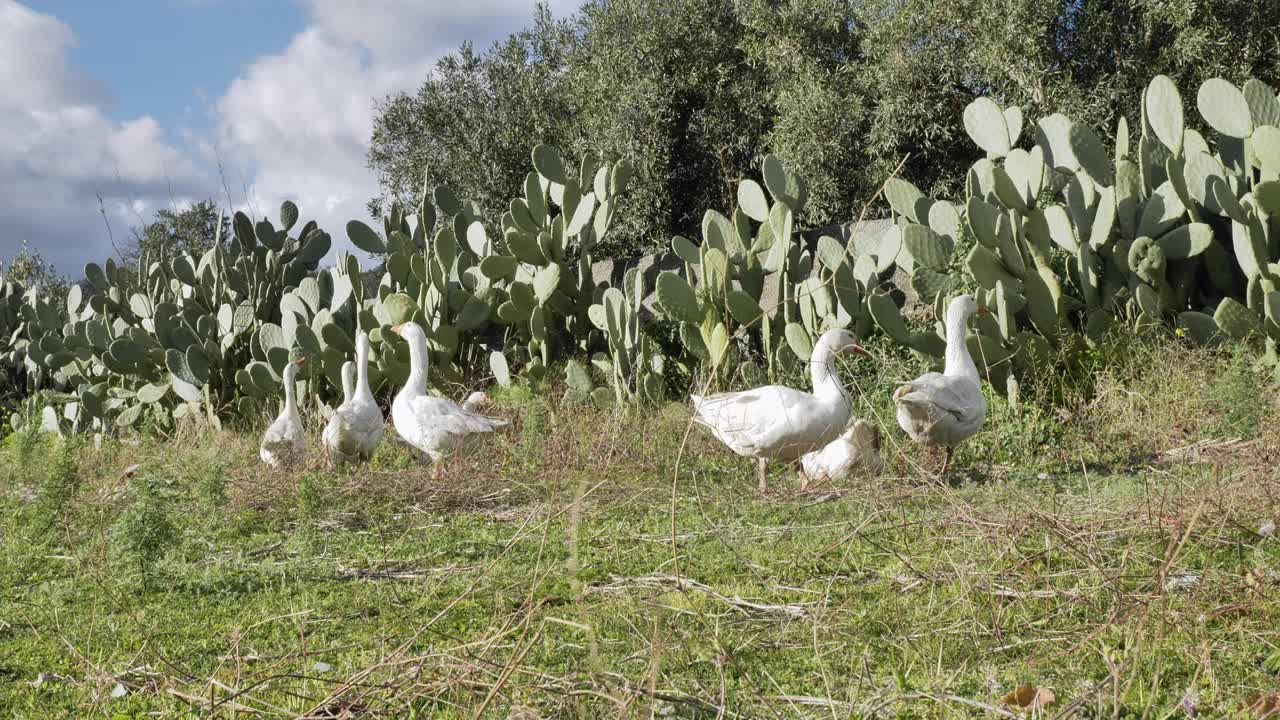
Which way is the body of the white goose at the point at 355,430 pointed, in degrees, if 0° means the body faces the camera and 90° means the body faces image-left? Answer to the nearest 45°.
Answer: approximately 180°

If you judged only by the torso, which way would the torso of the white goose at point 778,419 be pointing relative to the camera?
to the viewer's right

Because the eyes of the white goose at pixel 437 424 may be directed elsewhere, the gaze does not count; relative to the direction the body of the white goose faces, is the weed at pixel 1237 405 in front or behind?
behind

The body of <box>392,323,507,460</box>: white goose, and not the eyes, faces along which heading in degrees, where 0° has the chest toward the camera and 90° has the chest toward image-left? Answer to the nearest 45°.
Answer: approximately 90°

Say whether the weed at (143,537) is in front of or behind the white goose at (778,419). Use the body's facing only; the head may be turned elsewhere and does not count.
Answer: behind

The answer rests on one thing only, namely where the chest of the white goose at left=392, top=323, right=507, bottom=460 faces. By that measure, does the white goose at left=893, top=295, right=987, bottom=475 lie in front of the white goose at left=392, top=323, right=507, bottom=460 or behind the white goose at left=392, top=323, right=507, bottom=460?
behind

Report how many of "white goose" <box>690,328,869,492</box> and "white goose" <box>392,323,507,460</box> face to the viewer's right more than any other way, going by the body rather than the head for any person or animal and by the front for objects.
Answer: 1
